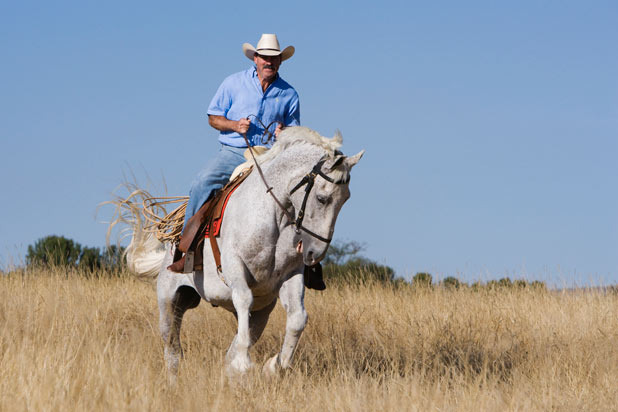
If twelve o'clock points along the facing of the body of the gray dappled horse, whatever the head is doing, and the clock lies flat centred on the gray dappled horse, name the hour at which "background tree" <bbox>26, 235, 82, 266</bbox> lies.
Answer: The background tree is roughly at 7 o'clock from the gray dappled horse.

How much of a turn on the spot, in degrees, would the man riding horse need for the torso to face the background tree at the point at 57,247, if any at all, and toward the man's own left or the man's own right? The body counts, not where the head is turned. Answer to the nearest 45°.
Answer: approximately 135° to the man's own left

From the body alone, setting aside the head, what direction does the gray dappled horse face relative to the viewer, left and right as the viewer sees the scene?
facing the viewer and to the right of the viewer
